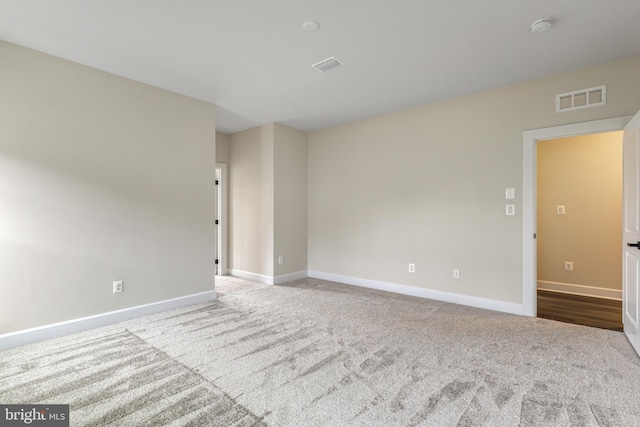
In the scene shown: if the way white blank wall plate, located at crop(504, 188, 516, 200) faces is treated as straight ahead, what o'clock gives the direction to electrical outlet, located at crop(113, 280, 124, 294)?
The electrical outlet is roughly at 2 o'clock from the white blank wall plate.

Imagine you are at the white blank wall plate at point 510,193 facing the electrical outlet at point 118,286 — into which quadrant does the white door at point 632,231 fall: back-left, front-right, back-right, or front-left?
back-left

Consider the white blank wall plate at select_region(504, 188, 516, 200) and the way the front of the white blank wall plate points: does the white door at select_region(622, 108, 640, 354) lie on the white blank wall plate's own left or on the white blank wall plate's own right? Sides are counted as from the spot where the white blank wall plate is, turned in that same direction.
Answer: on the white blank wall plate's own left

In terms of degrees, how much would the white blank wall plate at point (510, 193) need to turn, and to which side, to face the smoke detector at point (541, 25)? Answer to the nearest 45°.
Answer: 0° — it already faces it

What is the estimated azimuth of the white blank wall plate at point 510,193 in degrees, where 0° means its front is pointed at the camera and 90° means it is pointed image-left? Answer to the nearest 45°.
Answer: approximately 0°

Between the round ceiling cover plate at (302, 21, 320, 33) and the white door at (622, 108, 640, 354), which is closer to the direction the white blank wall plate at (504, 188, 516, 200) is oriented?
the round ceiling cover plate

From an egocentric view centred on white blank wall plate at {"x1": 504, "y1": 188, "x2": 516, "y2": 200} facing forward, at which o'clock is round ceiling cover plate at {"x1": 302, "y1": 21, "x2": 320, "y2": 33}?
The round ceiling cover plate is roughly at 1 o'clock from the white blank wall plate.
